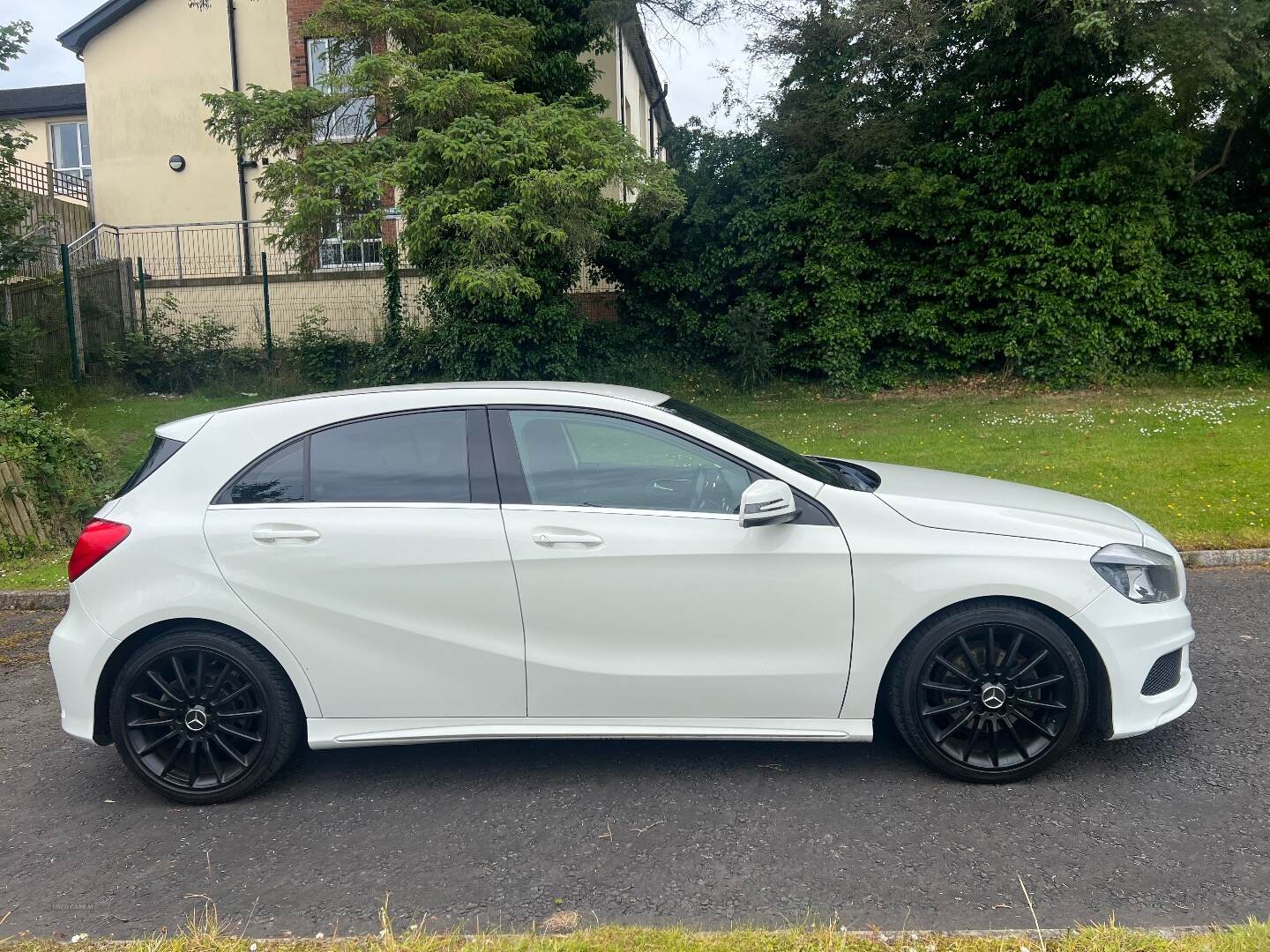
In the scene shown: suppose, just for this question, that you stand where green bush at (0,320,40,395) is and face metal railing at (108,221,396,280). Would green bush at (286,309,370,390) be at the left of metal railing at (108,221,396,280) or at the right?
right

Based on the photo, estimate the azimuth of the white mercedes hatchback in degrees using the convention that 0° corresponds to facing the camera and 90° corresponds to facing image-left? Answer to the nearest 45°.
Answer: approximately 270°

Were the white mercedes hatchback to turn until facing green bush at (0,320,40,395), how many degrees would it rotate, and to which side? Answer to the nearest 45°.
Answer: approximately 135° to its left

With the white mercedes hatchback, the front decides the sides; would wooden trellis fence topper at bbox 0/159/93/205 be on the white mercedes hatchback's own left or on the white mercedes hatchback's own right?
on the white mercedes hatchback's own left

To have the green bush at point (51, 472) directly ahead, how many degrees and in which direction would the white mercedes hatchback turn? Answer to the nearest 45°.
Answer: approximately 135° to its left

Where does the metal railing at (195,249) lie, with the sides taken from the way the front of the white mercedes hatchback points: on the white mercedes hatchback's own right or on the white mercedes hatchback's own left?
on the white mercedes hatchback's own left

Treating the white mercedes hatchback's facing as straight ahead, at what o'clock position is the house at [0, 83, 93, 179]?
The house is roughly at 8 o'clock from the white mercedes hatchback.

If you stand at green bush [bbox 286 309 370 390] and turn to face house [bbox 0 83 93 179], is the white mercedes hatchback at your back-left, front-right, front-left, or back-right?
back-left

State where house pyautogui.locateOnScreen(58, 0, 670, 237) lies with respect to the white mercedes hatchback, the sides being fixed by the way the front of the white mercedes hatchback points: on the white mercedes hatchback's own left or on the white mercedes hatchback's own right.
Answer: on the white mercedes hatchback's own left
